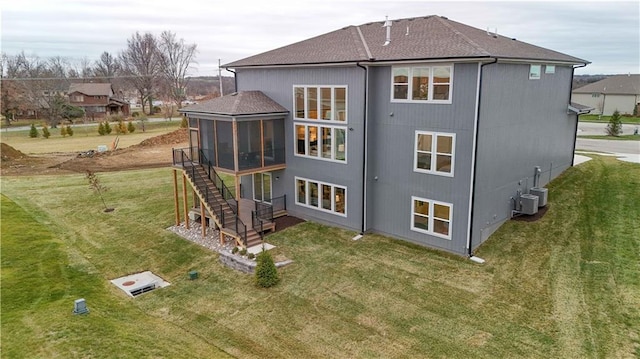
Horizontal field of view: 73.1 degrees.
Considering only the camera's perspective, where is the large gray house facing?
facing away from the viewer and to the right of the viewer

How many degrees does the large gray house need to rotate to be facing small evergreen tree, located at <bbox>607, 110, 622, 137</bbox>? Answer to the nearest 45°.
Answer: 0° — it already faces it

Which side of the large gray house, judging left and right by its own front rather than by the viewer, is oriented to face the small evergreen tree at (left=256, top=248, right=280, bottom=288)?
back
